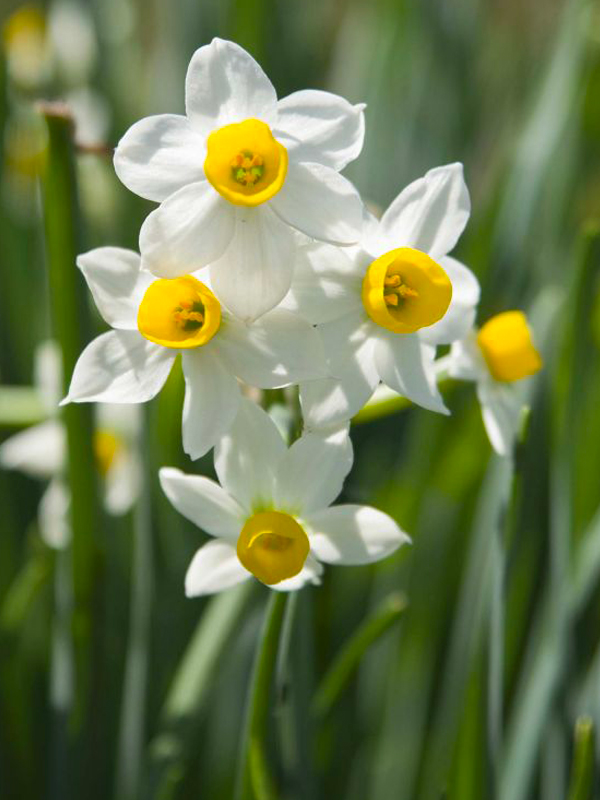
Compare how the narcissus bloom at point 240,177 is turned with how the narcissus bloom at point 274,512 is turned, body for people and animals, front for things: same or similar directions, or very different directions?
same or similar directions

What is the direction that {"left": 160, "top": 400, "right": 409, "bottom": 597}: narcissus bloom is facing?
toward the camera

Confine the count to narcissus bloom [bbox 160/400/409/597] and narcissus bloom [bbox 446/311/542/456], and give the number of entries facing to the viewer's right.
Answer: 1

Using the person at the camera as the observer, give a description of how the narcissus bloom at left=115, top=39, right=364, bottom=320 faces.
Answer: facing the viewer

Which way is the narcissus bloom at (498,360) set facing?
to the viewer's right

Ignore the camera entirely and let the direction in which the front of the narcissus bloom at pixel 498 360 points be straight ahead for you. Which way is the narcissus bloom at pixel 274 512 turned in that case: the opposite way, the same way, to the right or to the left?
to the right

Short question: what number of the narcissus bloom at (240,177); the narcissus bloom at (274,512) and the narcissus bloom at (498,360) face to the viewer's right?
1

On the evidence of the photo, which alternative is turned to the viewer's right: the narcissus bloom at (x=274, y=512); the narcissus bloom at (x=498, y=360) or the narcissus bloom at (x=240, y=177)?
the narcissus bloom at (x=498, y=360)

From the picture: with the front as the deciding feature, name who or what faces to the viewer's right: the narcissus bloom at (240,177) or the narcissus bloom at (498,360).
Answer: the narcissus bloom at (498,360)

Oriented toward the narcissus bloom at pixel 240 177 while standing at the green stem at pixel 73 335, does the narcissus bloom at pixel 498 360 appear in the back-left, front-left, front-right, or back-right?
front-left
